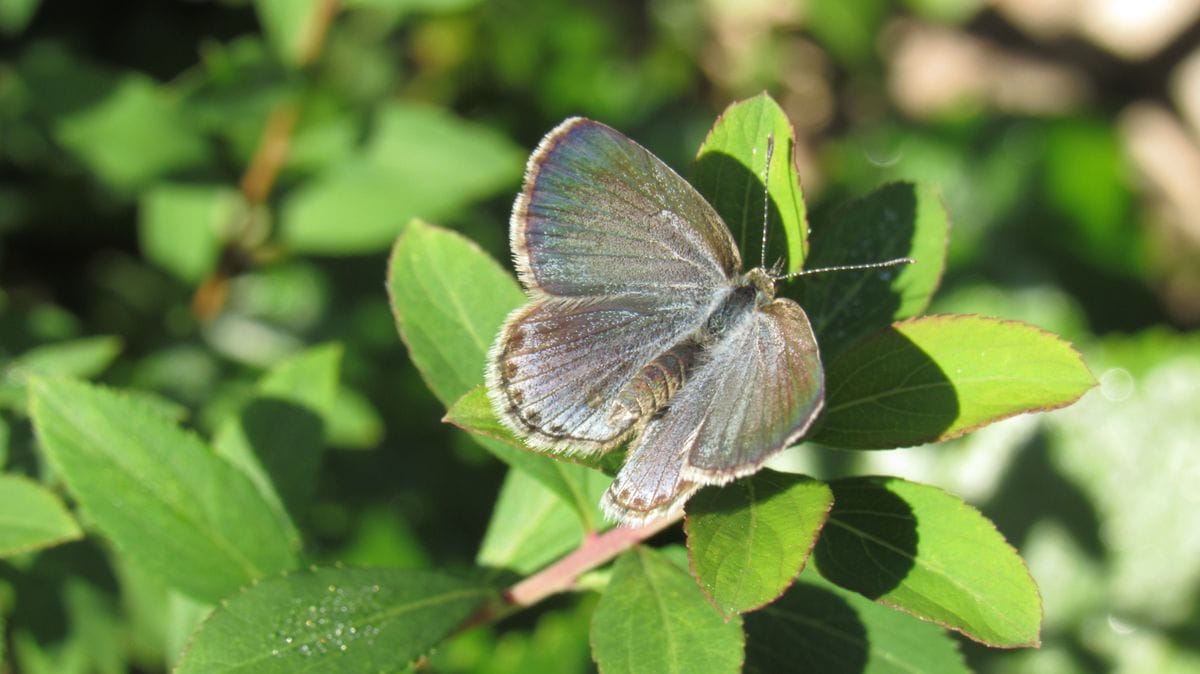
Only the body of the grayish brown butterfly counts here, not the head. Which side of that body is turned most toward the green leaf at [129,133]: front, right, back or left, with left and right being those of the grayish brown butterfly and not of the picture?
left

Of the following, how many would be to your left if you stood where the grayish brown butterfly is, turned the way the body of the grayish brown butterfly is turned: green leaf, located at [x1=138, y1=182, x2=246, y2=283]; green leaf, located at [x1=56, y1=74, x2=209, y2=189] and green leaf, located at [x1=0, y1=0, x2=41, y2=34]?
3

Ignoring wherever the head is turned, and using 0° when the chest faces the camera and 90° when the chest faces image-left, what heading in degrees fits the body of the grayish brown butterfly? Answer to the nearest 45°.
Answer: approximately 225°

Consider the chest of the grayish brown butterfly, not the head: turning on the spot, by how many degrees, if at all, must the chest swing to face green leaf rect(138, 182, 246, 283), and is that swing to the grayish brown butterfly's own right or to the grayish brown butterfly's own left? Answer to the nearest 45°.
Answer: approximately 90° to the grayish brown butterfly's own left

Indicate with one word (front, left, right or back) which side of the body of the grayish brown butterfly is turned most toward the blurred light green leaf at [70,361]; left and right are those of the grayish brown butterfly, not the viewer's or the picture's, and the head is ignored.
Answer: left

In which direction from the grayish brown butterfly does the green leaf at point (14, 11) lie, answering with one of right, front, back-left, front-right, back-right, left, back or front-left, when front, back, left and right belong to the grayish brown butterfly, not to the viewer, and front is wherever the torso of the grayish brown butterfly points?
left

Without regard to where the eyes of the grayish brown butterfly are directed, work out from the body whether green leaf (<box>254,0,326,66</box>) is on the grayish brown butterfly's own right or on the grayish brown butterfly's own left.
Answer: on the grayish brown butterfly's own left

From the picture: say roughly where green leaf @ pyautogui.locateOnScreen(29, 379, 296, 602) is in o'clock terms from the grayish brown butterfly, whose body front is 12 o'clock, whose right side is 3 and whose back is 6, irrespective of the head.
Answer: The green leaf is roughly at 8 o'clock from the grayish brown butterfly.

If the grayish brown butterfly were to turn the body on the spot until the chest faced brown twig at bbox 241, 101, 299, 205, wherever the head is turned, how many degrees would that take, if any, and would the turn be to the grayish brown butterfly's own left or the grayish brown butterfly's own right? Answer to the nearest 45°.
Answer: approximately 90° to the grayish brown butterfly's own left

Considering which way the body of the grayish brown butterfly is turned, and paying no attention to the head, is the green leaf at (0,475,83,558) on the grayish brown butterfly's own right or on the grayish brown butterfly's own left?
on the grayish brown butterfly's own left
